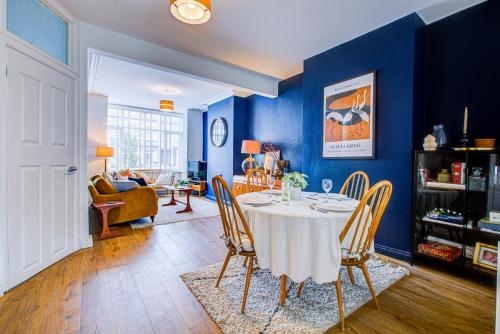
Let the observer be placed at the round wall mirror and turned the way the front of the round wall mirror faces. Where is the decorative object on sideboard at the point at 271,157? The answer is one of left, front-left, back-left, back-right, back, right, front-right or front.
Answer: left

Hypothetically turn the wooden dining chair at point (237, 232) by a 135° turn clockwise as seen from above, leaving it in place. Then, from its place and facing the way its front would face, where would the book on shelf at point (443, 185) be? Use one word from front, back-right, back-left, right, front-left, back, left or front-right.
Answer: left

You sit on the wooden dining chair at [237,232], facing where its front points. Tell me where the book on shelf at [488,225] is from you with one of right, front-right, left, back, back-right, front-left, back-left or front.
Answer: front-right

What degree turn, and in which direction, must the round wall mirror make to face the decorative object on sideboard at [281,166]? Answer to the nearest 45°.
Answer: approximately 90° to its left

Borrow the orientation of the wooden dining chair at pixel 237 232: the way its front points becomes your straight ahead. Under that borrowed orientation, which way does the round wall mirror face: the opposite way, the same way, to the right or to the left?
the opposite way

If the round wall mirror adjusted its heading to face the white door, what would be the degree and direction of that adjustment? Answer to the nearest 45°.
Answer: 0° — it already faces it

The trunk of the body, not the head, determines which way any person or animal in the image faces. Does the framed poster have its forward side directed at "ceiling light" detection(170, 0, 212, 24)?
yes

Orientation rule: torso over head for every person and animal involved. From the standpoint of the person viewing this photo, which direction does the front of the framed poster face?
facing the viewer and to the left of the viewer

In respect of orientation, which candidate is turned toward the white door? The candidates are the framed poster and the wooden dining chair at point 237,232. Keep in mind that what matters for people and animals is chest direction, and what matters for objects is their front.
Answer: the framed poster

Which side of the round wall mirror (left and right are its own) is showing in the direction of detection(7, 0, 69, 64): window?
front

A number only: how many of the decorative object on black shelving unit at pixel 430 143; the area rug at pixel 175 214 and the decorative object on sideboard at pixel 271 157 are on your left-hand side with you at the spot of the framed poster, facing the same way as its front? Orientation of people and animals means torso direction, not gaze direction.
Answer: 1

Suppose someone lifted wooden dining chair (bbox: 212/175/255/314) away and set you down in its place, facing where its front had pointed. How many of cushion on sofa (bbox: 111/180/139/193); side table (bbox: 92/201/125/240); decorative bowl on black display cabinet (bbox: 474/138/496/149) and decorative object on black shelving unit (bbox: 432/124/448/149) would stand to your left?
2

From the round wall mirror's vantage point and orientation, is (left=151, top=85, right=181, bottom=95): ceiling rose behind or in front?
in front

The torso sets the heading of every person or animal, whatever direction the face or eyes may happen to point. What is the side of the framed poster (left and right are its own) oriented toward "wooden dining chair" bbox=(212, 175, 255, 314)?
front

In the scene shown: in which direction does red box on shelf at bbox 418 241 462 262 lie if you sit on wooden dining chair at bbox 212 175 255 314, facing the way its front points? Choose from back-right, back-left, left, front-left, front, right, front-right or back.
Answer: front-right

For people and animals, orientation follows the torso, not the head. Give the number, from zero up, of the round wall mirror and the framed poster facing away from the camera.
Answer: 0

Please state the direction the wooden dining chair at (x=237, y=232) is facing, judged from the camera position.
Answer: facing away from the viewer and to the right of the viewer
